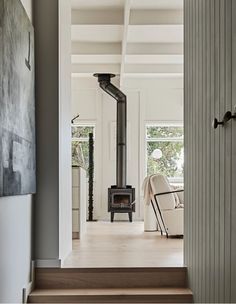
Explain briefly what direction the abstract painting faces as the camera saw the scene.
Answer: facing to the right of the viewer

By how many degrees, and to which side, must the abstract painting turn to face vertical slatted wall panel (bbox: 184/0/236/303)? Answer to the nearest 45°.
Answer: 0° — it already faces it

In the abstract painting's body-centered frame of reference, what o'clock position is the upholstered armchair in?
The upholstered armchair is roughly at 10 o'clock from the abstract painting.

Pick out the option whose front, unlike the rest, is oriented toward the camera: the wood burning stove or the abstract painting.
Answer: the wood burning stove

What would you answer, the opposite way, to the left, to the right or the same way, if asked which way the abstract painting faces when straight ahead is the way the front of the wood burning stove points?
to the left

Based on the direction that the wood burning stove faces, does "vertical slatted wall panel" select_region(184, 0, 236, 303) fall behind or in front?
in front

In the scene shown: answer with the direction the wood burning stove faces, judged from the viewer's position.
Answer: facing the viewer

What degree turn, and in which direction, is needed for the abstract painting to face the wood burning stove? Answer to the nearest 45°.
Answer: approximately 90° to its left
